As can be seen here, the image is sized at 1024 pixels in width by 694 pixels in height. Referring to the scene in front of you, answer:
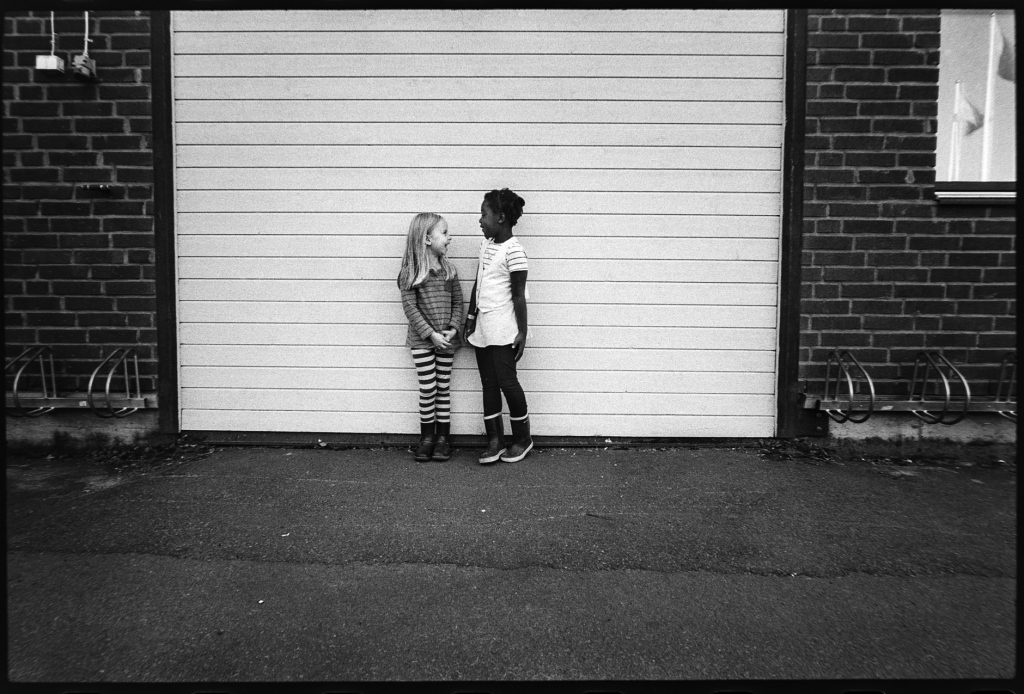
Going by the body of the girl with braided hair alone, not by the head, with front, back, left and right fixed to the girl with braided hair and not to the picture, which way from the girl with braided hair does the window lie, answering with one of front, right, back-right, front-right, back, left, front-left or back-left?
back-left

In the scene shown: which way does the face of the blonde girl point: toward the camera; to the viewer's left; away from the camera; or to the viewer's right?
to the viewer's right

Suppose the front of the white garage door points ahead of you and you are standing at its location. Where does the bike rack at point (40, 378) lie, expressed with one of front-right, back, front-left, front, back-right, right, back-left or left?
right

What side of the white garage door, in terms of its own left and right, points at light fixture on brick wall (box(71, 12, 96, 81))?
right

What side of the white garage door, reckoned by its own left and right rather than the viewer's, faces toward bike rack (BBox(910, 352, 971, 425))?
left

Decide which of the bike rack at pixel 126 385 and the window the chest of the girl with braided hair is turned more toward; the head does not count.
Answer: the bike rack

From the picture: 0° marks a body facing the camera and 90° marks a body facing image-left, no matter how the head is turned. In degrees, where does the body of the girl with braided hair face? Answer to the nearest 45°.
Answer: approximately 45°

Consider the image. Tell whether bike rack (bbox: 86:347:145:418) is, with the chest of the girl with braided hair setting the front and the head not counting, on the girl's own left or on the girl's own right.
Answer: on the girl's own right

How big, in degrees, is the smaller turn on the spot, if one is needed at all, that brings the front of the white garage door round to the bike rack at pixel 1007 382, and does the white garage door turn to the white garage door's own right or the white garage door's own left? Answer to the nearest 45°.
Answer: approximately 90° to the white garage door's own left

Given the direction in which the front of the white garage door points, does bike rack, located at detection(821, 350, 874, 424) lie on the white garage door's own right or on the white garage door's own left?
on the white garage door's own left

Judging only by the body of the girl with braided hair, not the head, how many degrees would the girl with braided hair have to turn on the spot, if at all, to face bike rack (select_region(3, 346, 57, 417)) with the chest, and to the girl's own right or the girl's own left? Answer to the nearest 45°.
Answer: approximately 45° to the girl's own right

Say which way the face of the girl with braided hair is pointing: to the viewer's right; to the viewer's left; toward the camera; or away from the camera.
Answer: to the viewer's left

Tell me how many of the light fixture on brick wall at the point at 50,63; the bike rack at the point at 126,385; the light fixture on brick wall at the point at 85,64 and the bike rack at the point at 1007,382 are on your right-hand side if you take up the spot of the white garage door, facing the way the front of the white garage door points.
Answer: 3
